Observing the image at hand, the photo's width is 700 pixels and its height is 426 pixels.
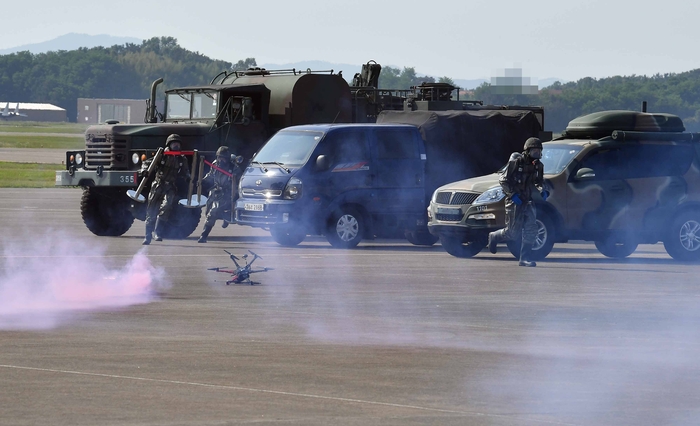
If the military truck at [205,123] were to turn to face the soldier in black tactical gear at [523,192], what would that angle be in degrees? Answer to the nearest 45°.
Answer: approximately 90° to its left

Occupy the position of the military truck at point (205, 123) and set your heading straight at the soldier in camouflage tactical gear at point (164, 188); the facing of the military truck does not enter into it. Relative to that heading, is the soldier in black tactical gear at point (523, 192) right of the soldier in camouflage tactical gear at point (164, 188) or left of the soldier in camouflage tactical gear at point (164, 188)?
left

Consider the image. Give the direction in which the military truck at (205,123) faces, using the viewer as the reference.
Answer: facing the viewer and to the left of the viewer

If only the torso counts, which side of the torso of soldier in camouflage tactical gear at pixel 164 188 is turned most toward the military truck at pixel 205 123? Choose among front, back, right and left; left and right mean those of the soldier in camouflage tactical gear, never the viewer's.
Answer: back

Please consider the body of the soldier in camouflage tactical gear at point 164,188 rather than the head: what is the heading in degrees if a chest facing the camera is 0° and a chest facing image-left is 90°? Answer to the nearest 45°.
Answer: approximately 0°

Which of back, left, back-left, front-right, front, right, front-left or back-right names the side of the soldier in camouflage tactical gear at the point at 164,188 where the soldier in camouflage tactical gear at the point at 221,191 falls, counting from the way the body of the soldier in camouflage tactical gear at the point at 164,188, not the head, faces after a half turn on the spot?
front-right

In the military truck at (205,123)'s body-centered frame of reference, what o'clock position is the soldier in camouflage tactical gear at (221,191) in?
The soldier in camouflage tactical gear is roughly at 10 o'clock from the military truck.

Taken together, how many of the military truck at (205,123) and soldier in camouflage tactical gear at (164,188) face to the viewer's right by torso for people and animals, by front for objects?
0
